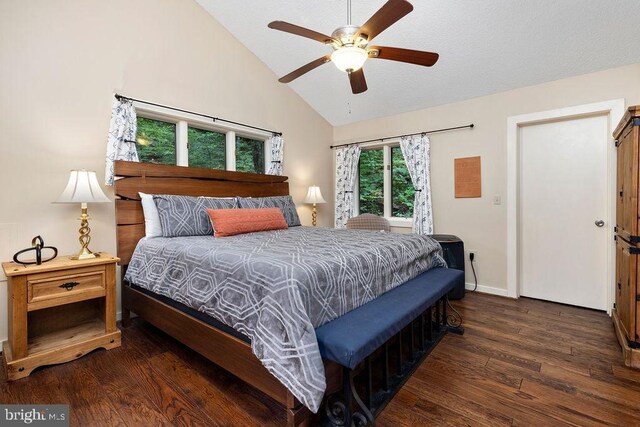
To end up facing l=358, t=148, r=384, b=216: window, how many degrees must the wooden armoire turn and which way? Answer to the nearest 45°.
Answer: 0° — it already faces it

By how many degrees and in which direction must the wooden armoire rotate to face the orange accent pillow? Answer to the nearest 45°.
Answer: approximately 45° to its left

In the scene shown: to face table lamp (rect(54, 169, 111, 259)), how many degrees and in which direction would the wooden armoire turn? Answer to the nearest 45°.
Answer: approximately 45° to its left

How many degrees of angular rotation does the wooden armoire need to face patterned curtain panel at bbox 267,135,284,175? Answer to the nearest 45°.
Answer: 0° — it already faces it

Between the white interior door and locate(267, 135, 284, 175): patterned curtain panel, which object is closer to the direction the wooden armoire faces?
the patterned curtain panel

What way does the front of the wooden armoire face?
to the viewer's left

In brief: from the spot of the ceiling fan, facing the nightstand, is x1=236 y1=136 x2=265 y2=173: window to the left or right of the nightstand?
right
